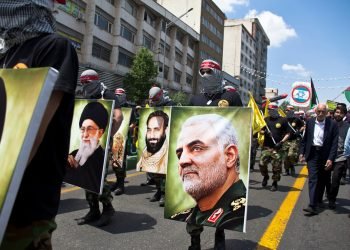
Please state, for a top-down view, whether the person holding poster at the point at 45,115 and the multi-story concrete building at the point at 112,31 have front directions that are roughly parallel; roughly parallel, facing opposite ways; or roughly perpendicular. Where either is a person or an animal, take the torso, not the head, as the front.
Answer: roughly perpendicular

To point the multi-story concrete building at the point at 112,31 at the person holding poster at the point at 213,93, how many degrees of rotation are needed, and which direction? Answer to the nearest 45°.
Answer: approximately 45° to its right

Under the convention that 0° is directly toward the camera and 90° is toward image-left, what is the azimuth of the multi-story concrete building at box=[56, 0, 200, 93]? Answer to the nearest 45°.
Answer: approximately 315°

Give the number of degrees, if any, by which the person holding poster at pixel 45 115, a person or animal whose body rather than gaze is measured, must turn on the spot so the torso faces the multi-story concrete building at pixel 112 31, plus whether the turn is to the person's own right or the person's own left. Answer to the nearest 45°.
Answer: approximately 135° to the person's own right

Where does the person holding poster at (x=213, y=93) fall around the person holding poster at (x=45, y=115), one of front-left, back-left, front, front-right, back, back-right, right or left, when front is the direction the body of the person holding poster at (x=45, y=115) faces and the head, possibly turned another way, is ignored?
back

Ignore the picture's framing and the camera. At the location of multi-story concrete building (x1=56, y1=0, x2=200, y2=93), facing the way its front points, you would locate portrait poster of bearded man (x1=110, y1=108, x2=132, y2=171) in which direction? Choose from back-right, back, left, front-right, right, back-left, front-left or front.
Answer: front-right

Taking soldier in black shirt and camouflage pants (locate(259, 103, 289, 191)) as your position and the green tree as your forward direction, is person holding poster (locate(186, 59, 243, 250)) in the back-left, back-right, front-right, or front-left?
back-left

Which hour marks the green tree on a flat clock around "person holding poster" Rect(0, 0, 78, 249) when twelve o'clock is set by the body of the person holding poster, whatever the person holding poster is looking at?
The green tree is roughly at 5 o'clock from the person holding poster.

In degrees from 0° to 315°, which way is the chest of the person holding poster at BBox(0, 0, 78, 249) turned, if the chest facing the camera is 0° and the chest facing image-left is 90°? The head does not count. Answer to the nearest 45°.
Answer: approximately 45°
